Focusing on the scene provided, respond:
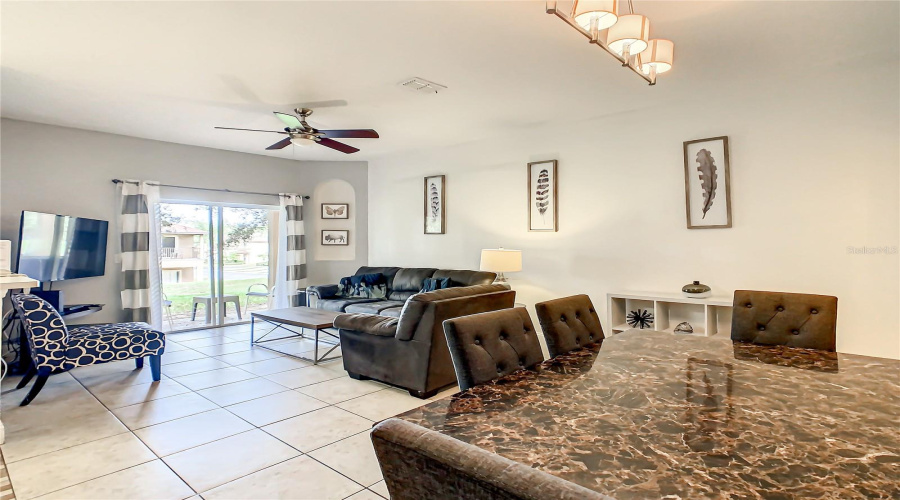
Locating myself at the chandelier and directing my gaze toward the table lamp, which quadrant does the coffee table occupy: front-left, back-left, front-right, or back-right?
front-left

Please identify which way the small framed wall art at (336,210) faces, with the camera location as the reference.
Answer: facing the viewer

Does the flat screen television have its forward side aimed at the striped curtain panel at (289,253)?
no

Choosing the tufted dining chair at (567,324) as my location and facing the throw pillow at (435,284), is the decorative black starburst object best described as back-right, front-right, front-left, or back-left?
front-right

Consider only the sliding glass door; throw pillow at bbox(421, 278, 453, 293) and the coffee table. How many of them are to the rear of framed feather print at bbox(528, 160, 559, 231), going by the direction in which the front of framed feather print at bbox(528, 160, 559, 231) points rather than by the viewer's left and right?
0

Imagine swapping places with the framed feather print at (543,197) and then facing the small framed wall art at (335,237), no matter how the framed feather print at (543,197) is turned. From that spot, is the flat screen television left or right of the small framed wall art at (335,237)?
left

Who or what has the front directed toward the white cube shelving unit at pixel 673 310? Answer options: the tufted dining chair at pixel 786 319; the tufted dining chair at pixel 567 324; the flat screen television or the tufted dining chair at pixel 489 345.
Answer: the flat screen television

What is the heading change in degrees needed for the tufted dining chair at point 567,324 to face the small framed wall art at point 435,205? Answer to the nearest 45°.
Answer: approximately 180°

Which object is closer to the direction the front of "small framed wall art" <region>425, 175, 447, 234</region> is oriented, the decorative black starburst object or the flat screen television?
the flat screen television

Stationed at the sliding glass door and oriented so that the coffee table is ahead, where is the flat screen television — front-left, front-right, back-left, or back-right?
front-right

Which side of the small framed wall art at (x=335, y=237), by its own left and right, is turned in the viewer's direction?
front

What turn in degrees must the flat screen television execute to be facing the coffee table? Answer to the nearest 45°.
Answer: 0° — it already faces it

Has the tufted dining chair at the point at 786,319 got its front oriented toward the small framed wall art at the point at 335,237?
no

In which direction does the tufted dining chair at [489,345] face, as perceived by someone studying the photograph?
facing the viewer and to the right of the viewer

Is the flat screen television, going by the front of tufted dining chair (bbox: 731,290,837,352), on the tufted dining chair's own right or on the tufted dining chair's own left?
on the tufted dining chair's own right
